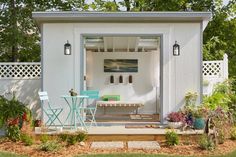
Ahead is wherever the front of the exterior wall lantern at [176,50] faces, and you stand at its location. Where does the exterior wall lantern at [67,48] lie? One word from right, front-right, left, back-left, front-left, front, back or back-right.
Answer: right

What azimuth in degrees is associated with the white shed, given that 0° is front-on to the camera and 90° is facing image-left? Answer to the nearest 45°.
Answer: approximately 0°

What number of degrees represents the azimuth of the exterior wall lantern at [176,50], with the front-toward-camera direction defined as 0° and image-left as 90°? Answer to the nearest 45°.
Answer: approximately 0°

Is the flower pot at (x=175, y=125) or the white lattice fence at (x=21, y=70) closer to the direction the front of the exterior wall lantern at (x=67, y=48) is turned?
the flower pot

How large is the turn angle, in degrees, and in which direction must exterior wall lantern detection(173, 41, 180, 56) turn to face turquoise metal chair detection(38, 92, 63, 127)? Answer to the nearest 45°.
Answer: approximately 90° to its right

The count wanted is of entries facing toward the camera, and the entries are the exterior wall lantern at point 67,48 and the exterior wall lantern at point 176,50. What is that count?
2
